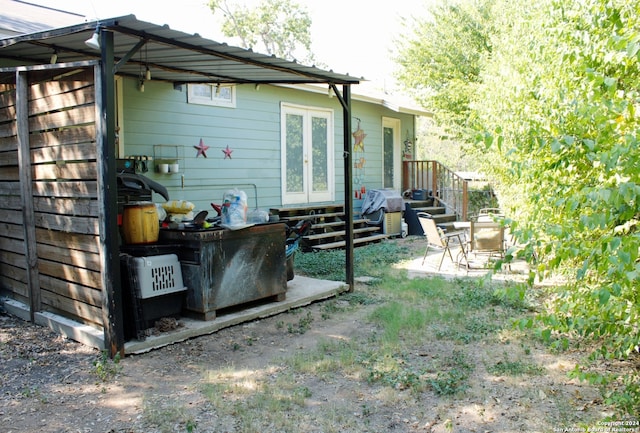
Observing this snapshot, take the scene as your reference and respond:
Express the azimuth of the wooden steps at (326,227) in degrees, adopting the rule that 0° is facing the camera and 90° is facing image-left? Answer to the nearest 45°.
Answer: approximately 315°

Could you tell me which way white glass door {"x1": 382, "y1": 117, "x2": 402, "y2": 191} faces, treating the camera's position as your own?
facing the viewer and to the right of the viewer

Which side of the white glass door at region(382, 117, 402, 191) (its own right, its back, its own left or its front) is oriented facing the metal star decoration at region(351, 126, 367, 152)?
right

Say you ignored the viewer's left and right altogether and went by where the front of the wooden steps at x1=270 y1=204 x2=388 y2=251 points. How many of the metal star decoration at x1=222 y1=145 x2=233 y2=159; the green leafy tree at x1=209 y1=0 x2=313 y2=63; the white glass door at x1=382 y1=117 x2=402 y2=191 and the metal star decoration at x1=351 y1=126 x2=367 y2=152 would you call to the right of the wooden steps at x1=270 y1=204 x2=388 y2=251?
1

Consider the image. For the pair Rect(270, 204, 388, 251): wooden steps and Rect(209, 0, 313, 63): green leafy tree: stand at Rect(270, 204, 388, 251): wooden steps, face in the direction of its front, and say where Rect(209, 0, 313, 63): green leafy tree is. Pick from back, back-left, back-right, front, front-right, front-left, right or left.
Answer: back-left

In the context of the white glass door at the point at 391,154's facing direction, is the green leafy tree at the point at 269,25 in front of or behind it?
behind

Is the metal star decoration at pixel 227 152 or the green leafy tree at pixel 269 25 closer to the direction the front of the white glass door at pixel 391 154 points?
the metal star decoration

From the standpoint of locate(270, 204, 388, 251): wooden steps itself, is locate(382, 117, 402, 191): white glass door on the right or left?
on its left

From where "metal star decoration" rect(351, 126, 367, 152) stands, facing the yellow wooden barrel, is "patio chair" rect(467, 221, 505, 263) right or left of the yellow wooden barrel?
left

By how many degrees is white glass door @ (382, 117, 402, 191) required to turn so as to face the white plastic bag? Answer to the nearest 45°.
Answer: approximately 45° to its right

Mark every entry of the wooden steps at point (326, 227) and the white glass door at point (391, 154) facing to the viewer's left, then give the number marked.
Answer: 0

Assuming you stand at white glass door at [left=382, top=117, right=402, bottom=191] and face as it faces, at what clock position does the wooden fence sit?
The wooden fence is roughly at 2 o'clock from the white glass door.

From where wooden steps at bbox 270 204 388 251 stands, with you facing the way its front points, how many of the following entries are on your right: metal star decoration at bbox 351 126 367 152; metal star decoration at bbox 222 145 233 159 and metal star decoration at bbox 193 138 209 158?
2

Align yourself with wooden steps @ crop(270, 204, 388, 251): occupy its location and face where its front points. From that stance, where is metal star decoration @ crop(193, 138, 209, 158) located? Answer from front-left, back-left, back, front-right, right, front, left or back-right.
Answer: right

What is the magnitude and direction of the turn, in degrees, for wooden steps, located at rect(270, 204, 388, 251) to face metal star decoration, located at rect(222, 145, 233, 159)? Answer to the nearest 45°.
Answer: approximately 90° to its right
